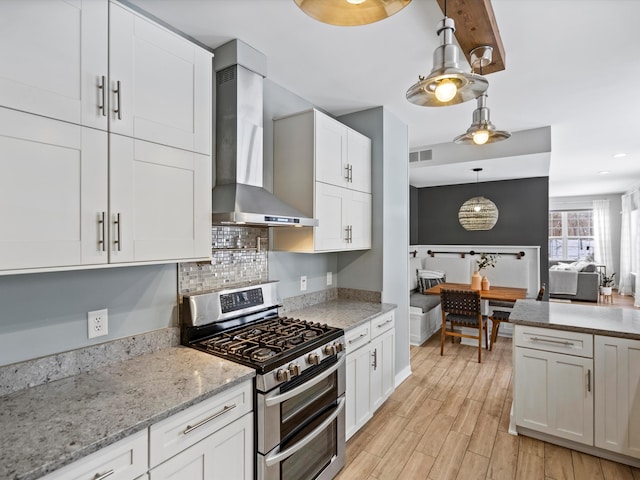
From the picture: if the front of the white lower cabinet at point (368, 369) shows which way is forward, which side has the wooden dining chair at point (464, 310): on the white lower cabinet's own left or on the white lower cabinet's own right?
on the white lower cabinet's own left

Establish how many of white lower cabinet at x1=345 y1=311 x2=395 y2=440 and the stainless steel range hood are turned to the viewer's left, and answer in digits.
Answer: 0

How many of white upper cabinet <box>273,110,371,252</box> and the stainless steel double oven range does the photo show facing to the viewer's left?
0

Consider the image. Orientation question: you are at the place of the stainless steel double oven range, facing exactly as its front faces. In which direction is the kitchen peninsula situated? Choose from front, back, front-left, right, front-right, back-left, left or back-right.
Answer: front-left

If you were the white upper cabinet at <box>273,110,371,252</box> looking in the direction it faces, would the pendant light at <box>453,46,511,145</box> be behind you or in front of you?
in front

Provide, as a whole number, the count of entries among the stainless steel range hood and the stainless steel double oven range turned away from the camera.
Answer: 0

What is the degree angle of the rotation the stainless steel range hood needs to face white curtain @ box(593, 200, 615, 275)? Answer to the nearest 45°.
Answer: approximately 90° to its left

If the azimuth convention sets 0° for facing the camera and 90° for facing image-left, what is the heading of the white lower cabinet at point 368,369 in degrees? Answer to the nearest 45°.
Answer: approximately 315°

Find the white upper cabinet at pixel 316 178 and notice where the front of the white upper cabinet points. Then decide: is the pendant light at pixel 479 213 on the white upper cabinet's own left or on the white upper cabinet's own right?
on the white upper cabinet's own left

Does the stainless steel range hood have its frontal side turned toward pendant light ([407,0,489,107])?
yes

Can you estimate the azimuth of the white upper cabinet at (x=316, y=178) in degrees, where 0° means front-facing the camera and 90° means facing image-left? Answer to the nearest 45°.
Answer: approximately 315°
